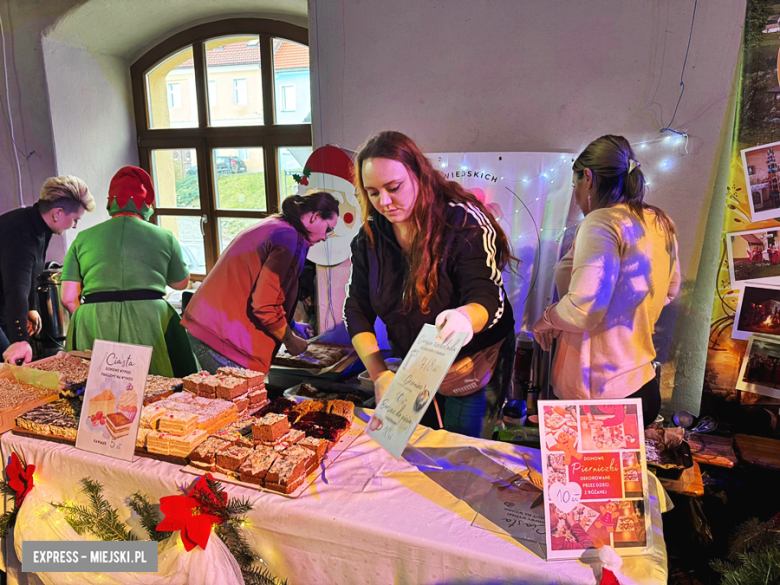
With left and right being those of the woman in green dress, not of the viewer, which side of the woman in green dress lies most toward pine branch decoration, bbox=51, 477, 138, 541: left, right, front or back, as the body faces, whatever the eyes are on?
back

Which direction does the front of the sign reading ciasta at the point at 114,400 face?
toward the camera

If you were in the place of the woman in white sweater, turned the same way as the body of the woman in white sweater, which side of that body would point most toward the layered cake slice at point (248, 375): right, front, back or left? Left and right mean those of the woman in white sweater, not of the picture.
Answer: left

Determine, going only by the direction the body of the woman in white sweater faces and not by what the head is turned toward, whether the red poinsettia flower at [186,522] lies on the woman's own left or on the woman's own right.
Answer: on the woman's own left

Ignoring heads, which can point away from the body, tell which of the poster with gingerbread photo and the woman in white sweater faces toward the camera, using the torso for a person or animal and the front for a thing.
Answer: the poster with gingerbread photo

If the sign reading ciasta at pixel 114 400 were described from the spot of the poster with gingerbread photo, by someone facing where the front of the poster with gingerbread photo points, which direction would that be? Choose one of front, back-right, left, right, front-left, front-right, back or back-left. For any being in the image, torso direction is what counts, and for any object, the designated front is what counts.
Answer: right

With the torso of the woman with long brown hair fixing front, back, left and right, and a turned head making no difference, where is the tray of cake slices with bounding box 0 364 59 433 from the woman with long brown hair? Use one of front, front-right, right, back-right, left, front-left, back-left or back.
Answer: front-right

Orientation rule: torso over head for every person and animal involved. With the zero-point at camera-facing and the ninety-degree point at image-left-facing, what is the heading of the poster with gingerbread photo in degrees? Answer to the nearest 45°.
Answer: approximately 0°

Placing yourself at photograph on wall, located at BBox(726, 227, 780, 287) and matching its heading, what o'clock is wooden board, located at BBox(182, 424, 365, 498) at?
The wooden board is roughly at 1 o'clock from the photograph on wall.

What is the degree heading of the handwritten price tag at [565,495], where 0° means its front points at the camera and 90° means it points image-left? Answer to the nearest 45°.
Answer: approximately 0°

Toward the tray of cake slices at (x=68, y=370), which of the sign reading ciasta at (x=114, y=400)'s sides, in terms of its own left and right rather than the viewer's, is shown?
back

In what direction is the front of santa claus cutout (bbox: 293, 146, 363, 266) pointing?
toward the camera

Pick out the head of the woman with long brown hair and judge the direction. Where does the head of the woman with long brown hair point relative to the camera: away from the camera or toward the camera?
toward the camera

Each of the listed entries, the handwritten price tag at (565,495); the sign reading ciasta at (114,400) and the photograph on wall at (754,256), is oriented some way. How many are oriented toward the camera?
3

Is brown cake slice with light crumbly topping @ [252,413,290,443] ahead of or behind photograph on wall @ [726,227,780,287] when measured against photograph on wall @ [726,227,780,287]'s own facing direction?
ahead

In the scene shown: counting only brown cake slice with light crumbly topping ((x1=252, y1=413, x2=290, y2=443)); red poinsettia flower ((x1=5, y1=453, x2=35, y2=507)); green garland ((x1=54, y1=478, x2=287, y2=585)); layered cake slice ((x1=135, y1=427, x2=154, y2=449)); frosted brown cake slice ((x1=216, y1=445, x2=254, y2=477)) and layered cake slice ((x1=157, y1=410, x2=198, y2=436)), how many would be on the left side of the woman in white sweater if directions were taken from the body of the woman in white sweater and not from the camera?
6

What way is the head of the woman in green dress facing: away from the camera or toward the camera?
away from the camera

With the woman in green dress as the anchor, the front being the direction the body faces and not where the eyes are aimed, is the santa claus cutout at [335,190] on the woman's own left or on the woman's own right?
on the woman's own right

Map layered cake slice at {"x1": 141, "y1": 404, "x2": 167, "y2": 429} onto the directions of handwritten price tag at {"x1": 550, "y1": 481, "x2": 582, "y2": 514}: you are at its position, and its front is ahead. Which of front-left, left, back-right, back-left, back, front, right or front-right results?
right

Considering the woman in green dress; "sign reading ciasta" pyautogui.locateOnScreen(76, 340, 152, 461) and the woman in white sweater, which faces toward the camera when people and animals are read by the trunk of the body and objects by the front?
the sign reading ciasta
